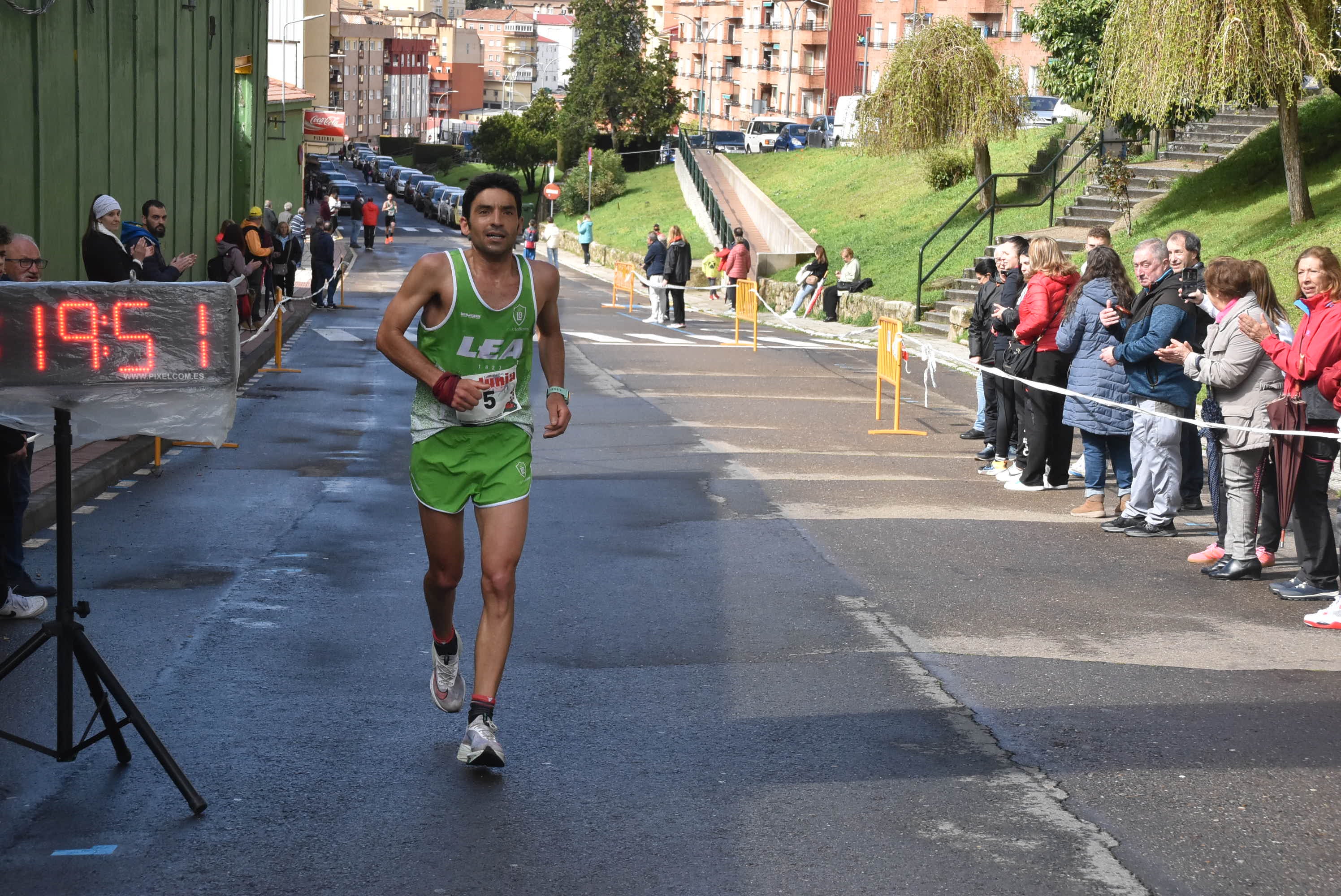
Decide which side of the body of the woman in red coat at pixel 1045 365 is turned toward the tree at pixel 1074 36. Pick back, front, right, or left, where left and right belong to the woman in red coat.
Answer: right

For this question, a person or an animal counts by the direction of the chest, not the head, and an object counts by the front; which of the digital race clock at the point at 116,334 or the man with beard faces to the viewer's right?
the man with beard

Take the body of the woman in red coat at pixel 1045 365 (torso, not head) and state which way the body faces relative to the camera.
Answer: to the viewer's left

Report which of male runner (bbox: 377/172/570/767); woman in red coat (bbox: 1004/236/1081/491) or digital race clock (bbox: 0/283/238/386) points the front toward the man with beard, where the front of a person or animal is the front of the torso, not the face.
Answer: the woman in red coat

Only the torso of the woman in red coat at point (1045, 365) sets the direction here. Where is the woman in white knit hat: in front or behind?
in front

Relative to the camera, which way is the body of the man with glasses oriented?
to the viewer's right

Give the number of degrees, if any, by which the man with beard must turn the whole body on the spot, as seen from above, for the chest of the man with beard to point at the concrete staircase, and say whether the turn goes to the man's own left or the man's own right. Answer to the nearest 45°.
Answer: approximately 45° to the man's own left

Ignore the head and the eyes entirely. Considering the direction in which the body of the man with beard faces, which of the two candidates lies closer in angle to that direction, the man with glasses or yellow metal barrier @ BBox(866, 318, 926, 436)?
the yellow metal barrier

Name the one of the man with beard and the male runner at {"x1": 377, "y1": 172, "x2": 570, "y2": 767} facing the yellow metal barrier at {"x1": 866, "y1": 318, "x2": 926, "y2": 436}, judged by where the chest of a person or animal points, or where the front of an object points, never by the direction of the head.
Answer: the man with beard

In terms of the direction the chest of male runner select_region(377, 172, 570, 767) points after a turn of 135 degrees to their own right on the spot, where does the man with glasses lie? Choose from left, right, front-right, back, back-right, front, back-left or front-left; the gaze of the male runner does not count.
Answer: front

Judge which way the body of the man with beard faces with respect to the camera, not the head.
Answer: to the viewer's right

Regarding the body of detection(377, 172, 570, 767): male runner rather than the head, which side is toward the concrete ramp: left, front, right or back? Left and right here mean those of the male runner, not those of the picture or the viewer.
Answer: back

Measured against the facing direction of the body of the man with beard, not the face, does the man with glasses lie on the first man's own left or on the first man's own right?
on the first man's own right

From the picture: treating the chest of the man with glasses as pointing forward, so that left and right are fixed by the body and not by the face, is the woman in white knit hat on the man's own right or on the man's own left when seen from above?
on the man's own left

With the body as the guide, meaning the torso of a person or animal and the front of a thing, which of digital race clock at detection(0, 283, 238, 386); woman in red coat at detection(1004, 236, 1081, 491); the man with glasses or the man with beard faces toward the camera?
the digital race clock

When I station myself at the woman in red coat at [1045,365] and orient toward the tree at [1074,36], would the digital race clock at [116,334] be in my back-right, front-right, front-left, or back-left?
back-left
